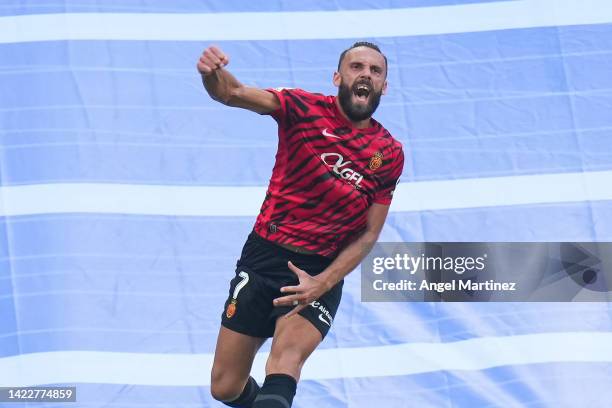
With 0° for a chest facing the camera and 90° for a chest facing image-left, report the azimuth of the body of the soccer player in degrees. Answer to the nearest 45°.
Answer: approximately 0°
